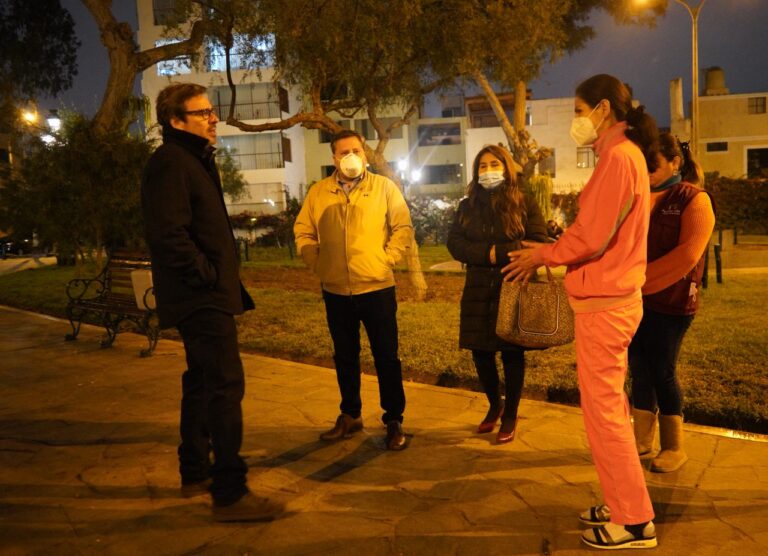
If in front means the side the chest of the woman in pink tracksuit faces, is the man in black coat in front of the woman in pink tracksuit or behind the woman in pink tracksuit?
in front

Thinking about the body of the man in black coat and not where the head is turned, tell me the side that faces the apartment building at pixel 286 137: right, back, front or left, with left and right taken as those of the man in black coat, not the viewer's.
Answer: left

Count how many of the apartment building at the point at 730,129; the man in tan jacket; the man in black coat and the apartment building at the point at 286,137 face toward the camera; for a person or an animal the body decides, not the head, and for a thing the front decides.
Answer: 3

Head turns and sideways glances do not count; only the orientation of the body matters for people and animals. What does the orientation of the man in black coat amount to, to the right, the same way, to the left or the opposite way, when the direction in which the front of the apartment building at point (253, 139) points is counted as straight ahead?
to the left

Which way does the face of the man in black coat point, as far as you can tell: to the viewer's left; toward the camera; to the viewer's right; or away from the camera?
to the viewer's right

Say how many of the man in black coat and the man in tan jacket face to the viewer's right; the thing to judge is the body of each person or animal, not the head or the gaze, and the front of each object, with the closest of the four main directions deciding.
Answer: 1
